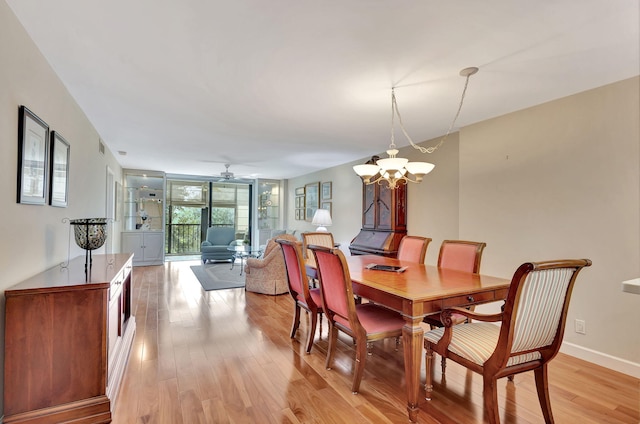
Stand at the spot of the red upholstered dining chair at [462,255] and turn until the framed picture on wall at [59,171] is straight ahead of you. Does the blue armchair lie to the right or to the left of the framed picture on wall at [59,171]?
right

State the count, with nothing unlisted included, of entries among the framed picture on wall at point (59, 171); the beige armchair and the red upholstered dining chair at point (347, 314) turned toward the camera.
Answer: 0

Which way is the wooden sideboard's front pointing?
to the viewer's right

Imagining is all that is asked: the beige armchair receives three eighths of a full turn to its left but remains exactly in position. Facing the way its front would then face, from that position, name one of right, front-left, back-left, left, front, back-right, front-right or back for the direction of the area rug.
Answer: back-right

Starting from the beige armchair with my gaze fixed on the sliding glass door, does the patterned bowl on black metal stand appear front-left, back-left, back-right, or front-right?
back-left

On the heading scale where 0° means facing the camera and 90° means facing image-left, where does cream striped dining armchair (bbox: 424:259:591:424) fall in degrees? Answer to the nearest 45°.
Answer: approximately 135°

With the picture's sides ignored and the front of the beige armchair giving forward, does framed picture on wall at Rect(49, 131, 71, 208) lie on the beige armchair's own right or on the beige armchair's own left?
on the beige armchair's own left

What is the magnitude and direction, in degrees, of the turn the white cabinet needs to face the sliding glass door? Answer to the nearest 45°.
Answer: approximately 135° to its left

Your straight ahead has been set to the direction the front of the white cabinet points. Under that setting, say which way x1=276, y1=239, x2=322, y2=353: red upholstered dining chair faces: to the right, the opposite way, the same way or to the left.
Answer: to the left

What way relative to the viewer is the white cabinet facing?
toward the camera

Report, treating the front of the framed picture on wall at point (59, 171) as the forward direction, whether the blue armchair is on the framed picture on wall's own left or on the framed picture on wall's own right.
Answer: on the framed picture on wall's own left

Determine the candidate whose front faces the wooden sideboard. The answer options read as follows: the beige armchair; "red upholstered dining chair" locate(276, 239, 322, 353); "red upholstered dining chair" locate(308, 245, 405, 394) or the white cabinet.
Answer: the white cabinet

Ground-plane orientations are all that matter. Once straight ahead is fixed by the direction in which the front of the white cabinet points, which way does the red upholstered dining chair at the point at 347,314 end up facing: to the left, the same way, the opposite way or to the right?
to the left

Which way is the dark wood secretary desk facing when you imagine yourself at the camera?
facing the viewer and to the left of the viewer

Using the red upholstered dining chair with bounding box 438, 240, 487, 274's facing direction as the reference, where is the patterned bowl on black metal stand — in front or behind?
in front

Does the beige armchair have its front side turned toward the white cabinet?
yes

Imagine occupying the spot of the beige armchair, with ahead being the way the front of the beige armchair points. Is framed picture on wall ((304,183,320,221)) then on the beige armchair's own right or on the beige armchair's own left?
on the beige armchair's own right
